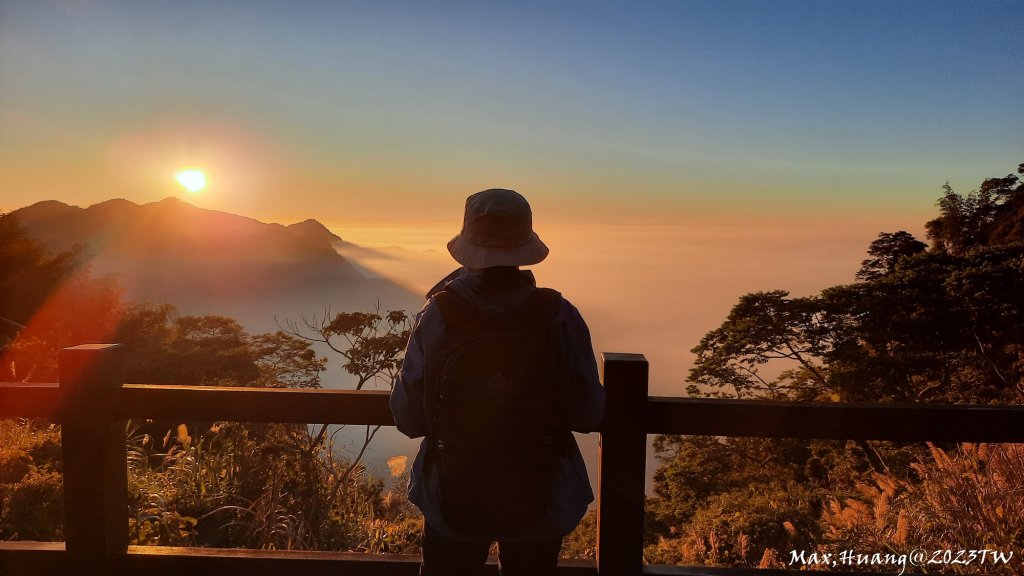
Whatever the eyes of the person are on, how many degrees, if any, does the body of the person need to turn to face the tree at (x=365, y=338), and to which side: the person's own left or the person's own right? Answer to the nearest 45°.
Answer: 0° — they already face it

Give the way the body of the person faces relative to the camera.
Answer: away from the camera
